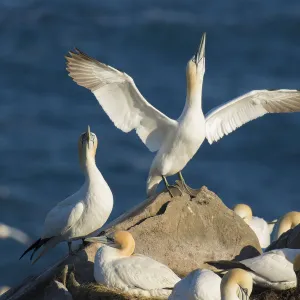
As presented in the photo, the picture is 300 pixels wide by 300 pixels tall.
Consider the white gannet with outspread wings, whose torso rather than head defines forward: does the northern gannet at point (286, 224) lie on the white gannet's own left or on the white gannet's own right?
on the white gannet's own left

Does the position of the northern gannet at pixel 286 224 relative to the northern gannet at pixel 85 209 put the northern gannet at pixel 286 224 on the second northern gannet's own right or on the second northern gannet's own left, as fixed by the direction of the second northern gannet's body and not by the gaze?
on the second northern gannet's own left

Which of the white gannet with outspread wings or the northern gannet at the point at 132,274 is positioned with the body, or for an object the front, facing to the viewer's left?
the northern gannet

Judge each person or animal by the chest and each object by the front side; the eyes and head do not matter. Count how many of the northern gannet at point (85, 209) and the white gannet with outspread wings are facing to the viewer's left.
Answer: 0

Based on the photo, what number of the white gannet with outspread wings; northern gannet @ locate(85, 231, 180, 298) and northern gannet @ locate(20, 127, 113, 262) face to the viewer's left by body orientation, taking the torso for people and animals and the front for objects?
1

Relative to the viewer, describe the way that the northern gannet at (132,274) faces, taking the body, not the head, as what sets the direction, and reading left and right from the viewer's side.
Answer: facing to the left of the viewer

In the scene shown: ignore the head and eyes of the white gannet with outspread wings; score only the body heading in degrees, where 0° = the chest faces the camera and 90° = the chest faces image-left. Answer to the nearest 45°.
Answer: approximately 315°

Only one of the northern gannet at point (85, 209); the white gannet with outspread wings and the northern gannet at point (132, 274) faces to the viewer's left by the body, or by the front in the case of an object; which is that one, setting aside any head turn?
the northern gannet at point (132, 274)
